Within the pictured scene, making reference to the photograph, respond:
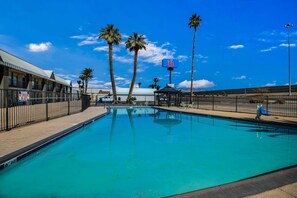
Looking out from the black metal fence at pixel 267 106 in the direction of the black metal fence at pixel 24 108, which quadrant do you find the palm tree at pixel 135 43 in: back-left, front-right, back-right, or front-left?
front-right

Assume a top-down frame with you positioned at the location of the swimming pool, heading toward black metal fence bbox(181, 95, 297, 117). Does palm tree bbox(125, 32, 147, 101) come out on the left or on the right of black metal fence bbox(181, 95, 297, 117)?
left

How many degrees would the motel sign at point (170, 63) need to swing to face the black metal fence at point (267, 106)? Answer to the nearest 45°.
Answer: approximately 45° to its left

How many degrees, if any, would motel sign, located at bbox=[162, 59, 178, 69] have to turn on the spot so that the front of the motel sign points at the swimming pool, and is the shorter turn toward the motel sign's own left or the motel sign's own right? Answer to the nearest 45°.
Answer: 0° — it already faces it

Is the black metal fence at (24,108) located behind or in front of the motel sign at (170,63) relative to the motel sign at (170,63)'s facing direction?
in front

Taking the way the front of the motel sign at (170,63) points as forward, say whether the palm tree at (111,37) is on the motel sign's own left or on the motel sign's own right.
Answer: on the motel sign's own right

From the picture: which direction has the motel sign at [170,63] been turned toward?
toward the camera

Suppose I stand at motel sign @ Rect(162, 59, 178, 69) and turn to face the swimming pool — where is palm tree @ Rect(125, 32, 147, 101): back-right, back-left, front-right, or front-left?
front-right

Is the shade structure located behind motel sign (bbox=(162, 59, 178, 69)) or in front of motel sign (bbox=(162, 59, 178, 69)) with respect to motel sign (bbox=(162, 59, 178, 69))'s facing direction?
in front

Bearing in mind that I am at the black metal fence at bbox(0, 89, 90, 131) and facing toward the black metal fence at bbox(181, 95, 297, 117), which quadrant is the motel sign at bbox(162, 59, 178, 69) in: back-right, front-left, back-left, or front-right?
front-left

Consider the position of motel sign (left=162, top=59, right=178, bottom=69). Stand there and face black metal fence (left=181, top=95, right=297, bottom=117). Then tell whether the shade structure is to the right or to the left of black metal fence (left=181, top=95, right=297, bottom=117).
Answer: right
